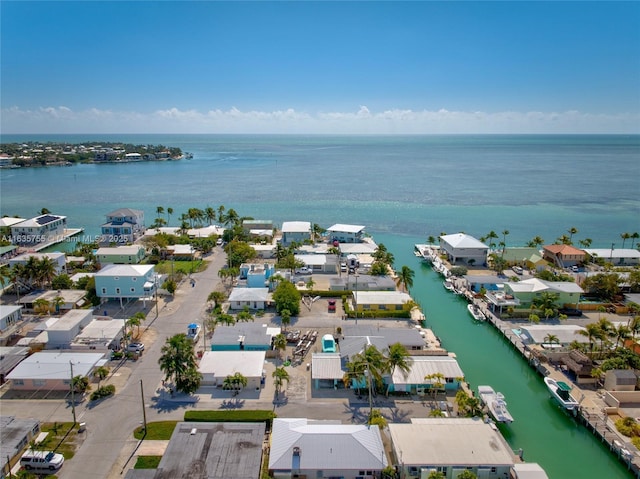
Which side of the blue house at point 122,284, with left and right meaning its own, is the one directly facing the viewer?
right

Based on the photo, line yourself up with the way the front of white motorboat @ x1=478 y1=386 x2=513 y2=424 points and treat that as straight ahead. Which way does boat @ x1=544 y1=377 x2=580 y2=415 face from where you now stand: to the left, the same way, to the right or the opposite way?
the same way

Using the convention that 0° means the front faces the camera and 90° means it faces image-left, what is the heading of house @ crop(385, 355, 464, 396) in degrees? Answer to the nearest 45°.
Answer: approximately 0°

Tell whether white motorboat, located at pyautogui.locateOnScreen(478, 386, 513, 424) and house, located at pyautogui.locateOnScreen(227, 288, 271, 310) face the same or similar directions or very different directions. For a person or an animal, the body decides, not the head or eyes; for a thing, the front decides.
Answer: very different directions

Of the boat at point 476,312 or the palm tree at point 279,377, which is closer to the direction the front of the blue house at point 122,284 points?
the boat

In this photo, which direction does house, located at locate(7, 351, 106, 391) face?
toward the camera

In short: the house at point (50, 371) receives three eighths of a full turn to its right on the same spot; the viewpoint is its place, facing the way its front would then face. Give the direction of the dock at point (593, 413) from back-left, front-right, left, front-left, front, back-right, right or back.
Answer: back

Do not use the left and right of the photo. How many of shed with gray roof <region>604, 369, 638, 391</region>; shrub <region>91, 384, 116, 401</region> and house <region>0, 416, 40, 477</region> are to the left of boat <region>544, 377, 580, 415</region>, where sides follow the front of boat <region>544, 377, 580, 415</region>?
2

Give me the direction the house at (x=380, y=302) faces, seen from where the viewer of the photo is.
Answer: facing the viewer

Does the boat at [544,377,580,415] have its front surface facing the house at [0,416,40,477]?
no

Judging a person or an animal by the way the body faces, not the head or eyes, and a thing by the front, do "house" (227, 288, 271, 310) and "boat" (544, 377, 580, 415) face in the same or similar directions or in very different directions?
very different directions

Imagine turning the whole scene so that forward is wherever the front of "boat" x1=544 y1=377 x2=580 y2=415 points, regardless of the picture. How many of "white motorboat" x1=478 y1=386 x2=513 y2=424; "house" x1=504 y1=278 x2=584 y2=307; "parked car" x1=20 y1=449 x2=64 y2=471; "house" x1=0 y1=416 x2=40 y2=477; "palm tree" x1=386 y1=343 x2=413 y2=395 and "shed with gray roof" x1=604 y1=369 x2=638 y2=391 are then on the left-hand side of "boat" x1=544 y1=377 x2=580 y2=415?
4
